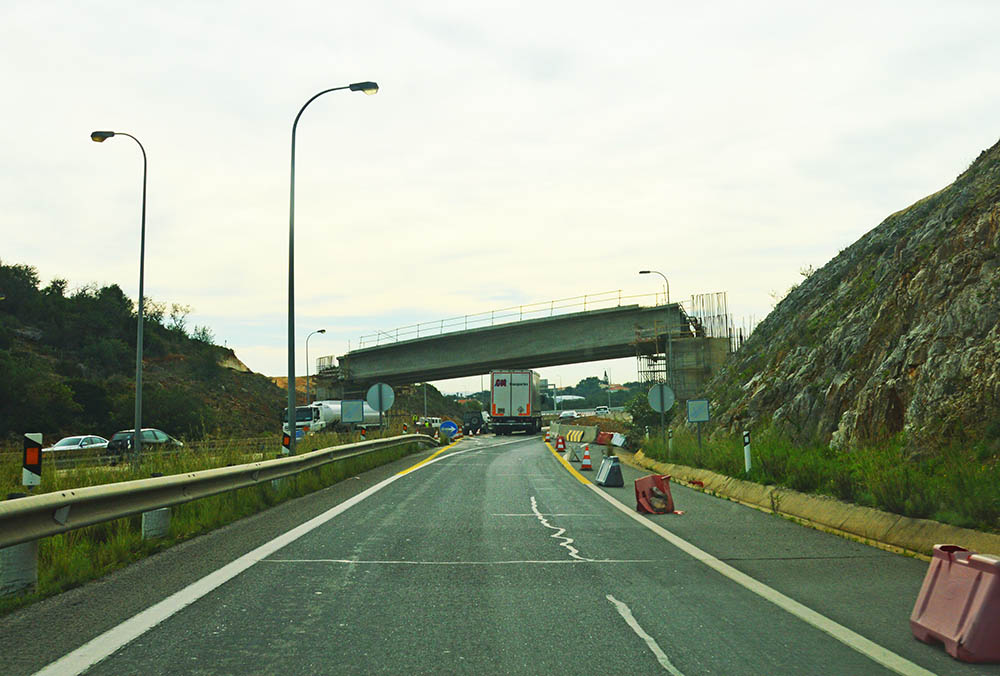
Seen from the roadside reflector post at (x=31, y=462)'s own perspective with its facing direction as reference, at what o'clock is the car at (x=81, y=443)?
The car is roughly at 6 o'clock from the roadside reflector post.

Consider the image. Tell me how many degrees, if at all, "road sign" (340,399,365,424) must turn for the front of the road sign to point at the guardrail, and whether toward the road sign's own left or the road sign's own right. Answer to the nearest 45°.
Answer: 0° — it already faces it

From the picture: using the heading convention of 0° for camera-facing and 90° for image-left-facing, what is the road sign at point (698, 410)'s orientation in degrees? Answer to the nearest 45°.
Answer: approximately 0°

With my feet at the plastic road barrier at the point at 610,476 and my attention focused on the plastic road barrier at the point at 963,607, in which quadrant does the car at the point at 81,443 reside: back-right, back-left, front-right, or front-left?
back-right

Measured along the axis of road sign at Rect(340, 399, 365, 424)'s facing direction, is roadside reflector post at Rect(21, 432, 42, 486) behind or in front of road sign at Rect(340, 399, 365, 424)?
in front

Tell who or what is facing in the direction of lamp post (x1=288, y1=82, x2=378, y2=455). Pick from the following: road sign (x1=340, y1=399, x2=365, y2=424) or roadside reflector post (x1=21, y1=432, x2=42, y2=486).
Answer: road sign (x1=340, y1=399, x2=365, y2=424)

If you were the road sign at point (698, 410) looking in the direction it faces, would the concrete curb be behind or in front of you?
in front

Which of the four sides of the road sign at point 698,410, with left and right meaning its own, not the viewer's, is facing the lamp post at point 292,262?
right

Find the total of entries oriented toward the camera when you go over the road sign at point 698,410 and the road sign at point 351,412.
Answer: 2
